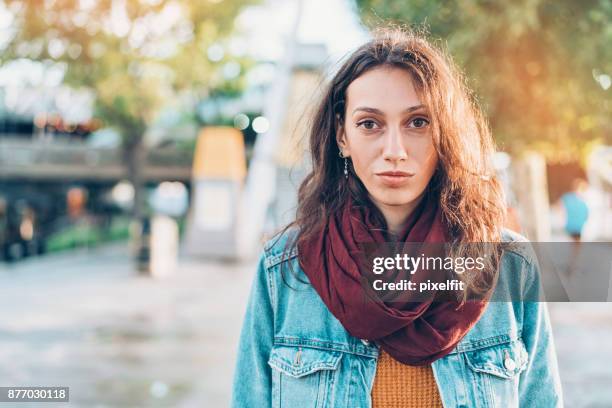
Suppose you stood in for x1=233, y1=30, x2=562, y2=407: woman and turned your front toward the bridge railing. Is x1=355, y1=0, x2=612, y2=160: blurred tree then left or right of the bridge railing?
right

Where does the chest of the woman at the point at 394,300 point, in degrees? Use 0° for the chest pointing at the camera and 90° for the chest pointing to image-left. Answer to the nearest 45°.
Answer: approximately 0°

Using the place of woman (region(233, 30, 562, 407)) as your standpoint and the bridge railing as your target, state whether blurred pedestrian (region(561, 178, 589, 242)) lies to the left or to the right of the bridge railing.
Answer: right

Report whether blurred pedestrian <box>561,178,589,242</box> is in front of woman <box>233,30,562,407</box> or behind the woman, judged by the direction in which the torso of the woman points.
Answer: behind

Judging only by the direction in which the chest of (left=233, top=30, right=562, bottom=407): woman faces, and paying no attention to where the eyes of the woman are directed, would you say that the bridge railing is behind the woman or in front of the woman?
behind

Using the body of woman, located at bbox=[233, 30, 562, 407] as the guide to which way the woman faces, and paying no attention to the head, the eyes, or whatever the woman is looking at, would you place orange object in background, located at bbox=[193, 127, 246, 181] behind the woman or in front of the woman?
behind

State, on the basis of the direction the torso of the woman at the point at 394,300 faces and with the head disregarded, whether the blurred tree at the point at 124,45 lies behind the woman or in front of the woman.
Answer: behind
